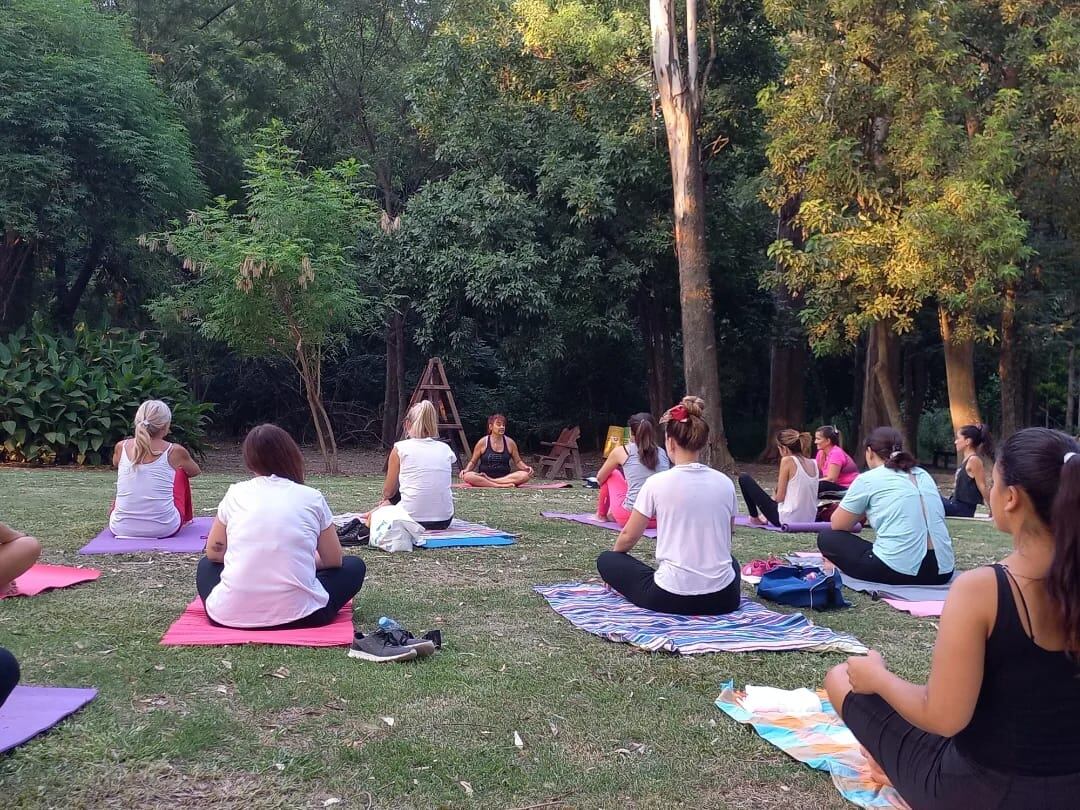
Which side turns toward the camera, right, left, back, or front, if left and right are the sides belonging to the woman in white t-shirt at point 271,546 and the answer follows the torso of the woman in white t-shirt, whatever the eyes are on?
back

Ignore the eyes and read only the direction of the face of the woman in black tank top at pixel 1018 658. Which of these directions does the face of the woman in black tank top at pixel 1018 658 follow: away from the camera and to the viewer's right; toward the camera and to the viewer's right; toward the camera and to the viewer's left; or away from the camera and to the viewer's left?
away from the camera and to the viewer's left

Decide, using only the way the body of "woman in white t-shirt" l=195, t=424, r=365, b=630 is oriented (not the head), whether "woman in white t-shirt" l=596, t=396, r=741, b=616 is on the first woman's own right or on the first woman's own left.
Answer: on the first woman's own right

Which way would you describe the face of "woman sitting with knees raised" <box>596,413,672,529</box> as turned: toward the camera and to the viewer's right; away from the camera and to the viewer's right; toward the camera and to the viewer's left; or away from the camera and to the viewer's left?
away from the camera and to the viewer's left

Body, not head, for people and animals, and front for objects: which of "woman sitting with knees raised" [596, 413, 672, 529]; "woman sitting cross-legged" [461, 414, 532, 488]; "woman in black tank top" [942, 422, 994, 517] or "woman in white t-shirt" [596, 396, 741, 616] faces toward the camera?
"woman sitting cross-legged" [461, 414, 532, 488]

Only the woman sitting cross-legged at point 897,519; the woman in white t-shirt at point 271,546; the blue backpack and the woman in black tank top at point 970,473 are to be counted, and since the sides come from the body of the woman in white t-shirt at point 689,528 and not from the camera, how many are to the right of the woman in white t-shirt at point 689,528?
3

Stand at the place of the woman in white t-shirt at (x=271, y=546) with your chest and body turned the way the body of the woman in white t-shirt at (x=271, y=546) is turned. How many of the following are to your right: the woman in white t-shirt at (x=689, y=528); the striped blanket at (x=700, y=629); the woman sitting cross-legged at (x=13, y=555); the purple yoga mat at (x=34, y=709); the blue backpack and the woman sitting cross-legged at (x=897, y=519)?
4

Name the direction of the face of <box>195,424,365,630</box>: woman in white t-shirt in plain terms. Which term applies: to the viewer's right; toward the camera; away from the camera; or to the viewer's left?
away from the camera

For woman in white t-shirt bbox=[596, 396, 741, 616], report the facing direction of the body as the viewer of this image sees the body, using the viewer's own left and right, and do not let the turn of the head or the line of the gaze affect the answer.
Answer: facing away from the viewer and to the left of the viewer

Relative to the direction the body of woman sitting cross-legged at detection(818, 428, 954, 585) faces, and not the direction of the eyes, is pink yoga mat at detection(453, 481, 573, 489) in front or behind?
in front

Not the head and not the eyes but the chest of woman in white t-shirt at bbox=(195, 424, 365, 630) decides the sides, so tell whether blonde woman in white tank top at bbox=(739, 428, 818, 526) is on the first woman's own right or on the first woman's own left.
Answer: on the first woman's own right

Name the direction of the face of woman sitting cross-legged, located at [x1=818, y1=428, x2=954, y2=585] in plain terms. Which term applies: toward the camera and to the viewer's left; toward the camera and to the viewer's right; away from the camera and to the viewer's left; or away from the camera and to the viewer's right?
away from the camera and to the viewer's left

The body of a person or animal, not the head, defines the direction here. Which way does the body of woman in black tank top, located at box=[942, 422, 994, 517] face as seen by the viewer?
to the viewer's left
